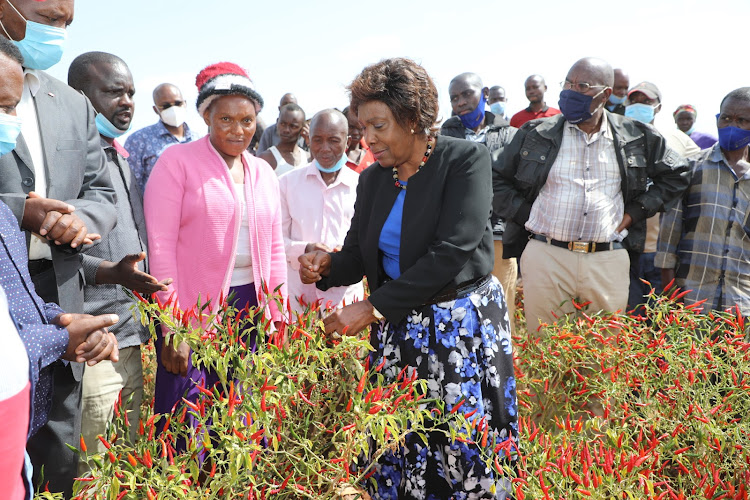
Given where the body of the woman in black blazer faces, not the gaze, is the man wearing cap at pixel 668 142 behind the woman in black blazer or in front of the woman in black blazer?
behind

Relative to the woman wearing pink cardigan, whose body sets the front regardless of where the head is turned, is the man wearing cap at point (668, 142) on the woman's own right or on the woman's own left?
on the woman's own left

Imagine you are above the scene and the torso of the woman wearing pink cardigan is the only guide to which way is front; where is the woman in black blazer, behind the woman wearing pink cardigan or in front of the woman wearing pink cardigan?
in front

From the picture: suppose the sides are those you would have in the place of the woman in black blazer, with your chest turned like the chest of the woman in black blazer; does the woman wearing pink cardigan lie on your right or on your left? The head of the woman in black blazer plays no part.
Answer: on your right

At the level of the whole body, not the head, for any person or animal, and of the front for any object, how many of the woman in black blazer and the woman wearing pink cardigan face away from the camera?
0

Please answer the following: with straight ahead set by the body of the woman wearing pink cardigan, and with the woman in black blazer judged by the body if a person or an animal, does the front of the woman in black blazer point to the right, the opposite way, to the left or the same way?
to the right

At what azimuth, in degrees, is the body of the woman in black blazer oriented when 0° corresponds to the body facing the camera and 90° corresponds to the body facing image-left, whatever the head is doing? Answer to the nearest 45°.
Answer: approximately 45°

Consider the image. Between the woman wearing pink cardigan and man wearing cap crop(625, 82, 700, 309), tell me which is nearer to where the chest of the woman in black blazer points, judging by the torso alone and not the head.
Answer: the woman wearing pink cardigan

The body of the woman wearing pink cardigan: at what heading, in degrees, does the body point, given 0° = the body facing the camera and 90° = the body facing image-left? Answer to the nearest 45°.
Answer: approximately 315°
